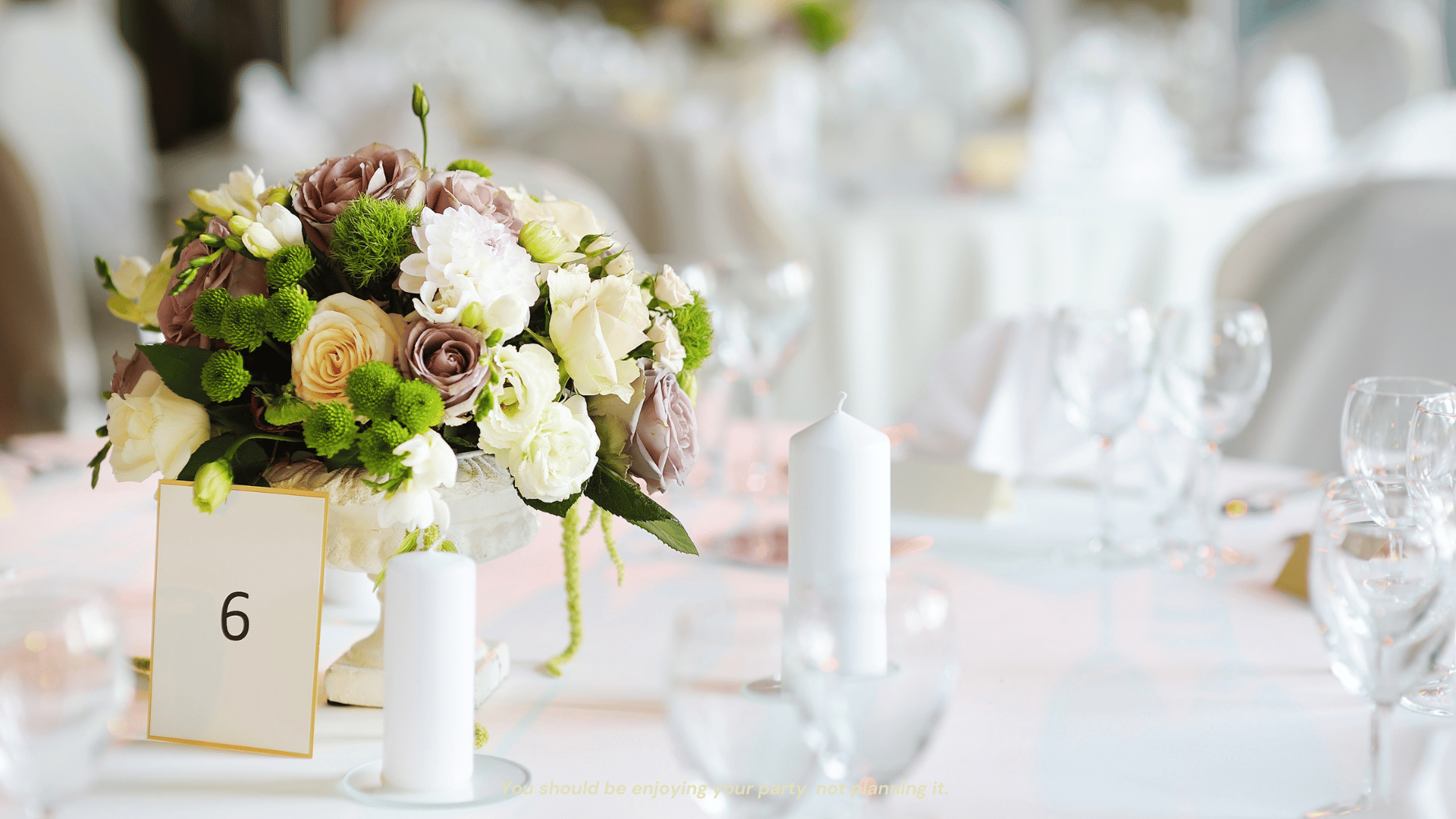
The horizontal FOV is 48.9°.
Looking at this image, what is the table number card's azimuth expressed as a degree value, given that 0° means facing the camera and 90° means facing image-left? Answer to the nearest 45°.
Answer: approximately 0°

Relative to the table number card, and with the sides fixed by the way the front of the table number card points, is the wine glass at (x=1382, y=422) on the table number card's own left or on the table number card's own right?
on the table number card's own left

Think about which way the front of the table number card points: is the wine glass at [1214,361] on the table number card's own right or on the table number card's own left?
on the table number card's own left
